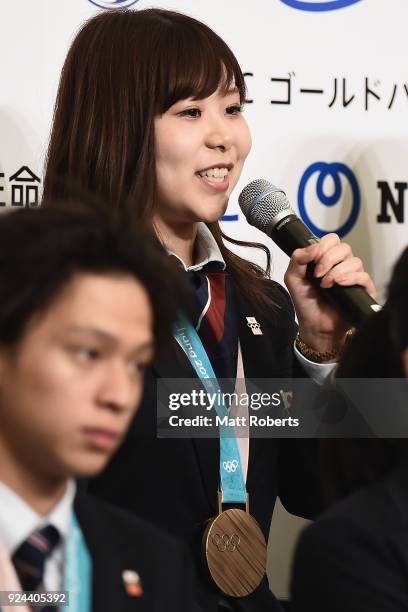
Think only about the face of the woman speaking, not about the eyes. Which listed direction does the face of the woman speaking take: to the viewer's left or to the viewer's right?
to the viewer's right

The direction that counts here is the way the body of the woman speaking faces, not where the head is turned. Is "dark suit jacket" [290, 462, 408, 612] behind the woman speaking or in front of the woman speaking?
in front

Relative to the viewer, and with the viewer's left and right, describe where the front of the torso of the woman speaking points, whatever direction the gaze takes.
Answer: facing the viewer and to the right of the viewer
